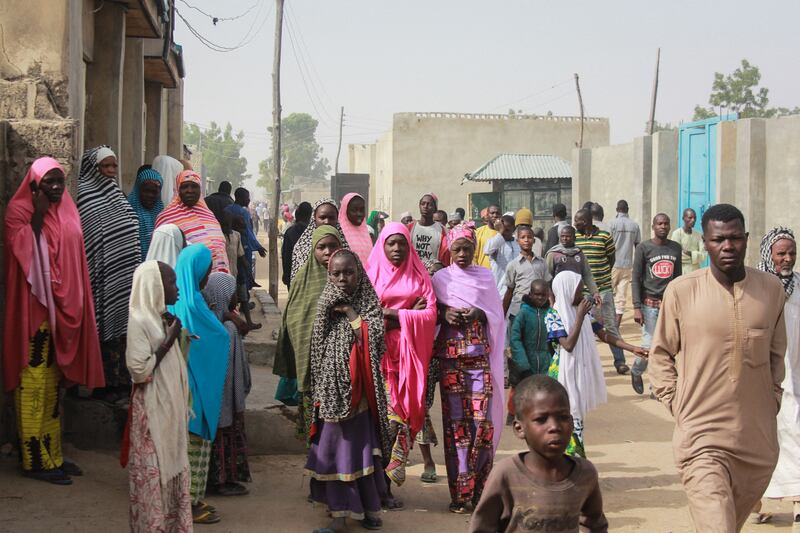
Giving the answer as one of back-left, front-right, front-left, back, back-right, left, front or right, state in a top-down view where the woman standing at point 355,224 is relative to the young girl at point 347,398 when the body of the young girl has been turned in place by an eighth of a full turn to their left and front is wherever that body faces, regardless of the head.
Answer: back-left

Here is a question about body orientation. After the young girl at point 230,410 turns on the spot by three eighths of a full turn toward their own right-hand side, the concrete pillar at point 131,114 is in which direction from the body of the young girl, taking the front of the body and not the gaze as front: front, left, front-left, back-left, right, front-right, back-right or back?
back-right

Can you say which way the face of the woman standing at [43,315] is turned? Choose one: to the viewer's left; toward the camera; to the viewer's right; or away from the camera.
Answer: toward the camera

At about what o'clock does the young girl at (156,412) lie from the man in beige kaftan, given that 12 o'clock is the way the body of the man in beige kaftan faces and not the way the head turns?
The young girl is roughly at 3 o'clock from the man in beige kaftan.

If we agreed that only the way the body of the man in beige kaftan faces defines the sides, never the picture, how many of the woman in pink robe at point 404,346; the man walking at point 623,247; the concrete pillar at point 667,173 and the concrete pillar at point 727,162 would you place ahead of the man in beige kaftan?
0

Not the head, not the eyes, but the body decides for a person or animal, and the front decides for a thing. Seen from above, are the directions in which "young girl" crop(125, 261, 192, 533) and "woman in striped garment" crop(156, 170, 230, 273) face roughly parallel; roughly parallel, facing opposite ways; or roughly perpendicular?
roughly perpendicular

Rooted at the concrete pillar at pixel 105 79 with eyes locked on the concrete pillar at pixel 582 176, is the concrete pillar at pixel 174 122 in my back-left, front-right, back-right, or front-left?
front-left

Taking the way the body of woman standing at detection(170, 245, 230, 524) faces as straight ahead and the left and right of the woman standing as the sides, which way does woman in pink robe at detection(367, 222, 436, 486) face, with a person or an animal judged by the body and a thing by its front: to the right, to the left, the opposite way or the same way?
to the right

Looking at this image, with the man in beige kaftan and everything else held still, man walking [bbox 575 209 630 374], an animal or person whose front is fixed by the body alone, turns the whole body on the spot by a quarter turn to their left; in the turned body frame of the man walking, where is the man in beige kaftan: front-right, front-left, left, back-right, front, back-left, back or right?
front-right

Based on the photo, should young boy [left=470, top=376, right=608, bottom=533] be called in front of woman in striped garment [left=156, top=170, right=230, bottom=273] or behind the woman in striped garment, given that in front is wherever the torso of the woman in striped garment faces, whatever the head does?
in front

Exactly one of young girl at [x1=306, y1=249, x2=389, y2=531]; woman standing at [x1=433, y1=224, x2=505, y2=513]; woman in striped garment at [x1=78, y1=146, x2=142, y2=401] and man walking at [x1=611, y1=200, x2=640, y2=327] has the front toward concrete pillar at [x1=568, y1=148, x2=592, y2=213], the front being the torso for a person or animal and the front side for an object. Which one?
the man walking

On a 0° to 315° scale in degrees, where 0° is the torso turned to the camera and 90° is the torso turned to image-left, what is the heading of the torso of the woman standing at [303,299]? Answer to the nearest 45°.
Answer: approximately 315°

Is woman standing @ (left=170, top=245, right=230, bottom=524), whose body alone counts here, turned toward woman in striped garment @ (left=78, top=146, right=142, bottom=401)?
no

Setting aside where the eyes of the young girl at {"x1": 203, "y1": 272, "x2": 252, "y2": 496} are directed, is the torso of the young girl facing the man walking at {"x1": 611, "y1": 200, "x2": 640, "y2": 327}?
no

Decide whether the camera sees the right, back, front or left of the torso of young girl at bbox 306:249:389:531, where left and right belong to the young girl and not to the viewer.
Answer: front

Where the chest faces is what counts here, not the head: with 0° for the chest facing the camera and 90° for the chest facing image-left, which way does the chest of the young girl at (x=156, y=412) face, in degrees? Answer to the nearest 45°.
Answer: approximately 270°

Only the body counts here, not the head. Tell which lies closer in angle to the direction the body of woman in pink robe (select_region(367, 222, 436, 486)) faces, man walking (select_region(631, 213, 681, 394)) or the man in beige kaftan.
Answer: the man in beige kaftan
